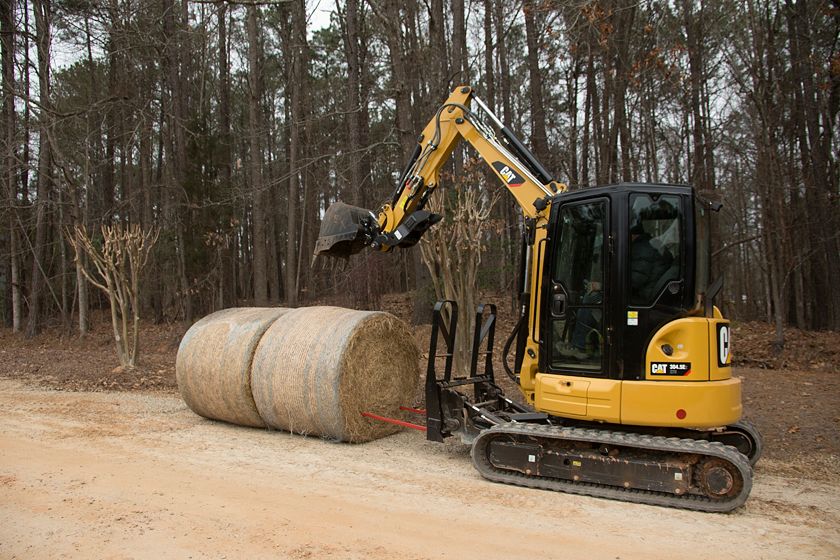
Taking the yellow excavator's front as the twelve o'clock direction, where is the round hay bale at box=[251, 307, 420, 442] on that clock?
The round hay bale is roughly at 1 o'clock from the yellow excavator.

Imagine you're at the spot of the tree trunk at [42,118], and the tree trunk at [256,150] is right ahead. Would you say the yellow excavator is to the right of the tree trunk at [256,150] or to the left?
right

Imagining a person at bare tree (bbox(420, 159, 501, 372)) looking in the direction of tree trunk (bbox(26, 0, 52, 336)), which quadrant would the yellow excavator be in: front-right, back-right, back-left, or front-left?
back-left

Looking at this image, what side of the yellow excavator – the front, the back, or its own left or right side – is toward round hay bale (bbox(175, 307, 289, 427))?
front

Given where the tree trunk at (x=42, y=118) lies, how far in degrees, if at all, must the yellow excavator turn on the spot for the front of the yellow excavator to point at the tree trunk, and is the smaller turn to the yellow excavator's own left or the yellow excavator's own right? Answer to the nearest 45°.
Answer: approximately 45° to the yellow excavator's own right

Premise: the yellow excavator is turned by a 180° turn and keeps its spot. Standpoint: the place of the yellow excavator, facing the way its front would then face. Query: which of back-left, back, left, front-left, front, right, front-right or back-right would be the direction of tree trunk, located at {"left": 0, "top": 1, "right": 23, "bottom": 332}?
back-left

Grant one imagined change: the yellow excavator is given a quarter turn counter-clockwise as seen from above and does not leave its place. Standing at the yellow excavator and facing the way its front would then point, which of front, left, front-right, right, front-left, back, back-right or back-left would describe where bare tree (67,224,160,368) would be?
back-right

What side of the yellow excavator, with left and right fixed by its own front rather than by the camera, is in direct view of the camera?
left

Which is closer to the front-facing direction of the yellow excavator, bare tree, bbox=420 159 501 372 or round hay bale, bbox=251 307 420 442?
the round hay bale

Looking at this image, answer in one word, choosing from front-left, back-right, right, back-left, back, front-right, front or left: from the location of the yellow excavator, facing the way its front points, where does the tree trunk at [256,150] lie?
front-right

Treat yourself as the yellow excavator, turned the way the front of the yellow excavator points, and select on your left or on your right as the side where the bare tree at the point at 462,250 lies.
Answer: on your right

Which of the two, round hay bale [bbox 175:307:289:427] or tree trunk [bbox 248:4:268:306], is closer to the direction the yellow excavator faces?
the round hay bale
